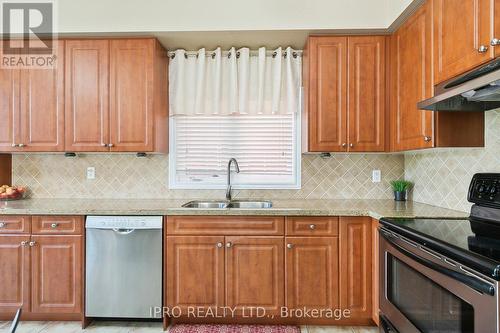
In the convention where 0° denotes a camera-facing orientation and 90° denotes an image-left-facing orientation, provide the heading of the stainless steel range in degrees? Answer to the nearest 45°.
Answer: approximately 45°

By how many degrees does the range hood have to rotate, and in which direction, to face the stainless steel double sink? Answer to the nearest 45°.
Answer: approximately 45° to its right

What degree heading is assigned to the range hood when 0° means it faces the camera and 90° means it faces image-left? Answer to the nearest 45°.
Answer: approximately 45°

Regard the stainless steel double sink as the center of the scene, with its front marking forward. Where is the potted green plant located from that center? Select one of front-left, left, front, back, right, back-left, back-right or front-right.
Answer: left

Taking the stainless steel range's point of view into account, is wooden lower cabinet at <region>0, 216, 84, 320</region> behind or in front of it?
in front

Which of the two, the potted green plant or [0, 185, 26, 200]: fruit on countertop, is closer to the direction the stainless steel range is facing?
the fruit on countertop

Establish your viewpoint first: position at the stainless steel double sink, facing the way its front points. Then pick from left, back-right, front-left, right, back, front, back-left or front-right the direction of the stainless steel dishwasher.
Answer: front-right

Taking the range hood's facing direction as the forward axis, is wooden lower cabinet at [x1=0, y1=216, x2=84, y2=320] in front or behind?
in front

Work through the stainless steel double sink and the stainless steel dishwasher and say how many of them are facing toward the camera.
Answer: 2
